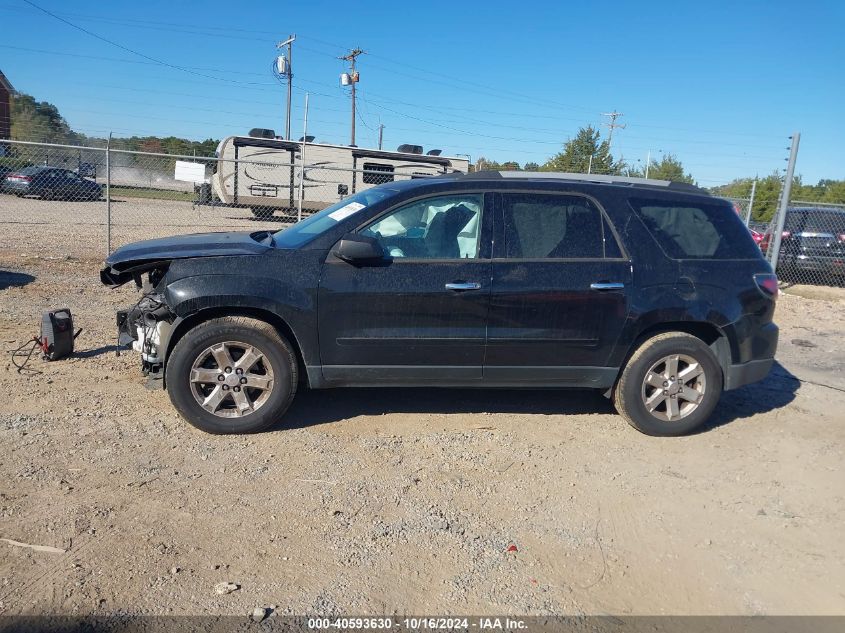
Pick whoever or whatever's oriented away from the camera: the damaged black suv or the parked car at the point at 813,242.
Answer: the parked car

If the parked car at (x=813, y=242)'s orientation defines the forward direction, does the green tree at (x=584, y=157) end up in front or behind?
in front

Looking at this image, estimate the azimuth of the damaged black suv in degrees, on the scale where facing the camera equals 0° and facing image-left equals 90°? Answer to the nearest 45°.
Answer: approximately 90°

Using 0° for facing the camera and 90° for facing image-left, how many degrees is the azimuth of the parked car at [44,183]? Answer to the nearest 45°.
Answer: approximately 225°

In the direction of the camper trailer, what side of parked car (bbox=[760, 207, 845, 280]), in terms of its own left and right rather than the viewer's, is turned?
left

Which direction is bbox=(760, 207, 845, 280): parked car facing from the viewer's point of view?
away from the camera

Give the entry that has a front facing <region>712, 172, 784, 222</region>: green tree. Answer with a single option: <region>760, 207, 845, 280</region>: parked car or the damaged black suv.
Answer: the parked car

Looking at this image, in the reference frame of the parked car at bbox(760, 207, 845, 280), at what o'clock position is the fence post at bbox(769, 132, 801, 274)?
The fence post is roughly at 7 o'clock from the parked car.

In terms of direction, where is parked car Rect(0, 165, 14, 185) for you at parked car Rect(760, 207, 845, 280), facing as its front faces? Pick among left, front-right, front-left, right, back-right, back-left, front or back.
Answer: left

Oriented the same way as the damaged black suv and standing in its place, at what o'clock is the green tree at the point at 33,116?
The green tree is roughly at 2 o'clock from the damaged black suv.

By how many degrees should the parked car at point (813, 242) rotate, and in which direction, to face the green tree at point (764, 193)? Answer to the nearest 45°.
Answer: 0° — it already faces it
